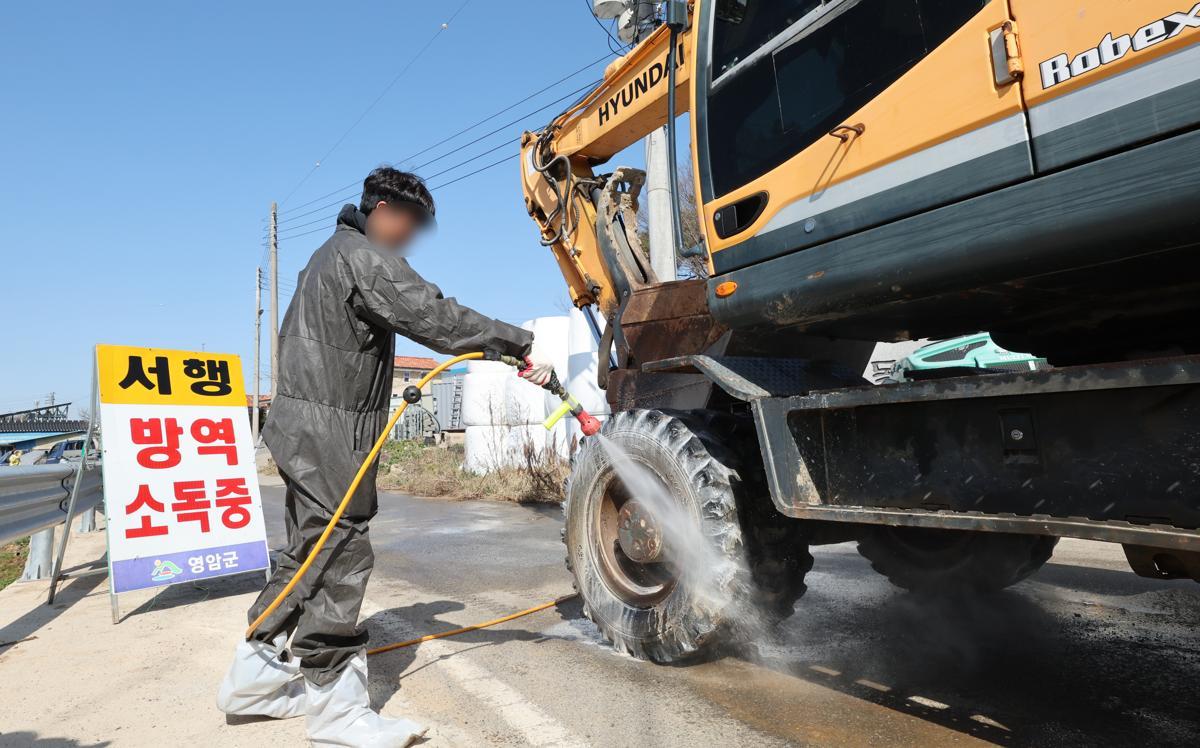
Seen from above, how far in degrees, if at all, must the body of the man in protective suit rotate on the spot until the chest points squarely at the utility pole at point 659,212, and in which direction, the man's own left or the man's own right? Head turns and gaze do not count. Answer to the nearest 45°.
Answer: approximately 45° to the man's own left

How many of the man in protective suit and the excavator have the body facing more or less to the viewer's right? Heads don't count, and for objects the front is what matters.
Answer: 1

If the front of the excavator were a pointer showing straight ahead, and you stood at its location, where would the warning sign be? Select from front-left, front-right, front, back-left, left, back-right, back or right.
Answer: front-left

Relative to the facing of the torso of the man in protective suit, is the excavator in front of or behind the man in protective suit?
in front

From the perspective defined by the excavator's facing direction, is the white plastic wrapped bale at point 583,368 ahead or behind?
ahead

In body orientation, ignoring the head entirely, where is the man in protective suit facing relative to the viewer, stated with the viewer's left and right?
facing to the right of the viewer

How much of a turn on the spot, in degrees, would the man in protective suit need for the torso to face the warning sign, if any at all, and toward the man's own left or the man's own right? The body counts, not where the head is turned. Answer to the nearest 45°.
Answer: approximately 135° to the man's own left

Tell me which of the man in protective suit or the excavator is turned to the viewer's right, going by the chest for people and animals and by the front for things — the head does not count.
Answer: the man in protective suit

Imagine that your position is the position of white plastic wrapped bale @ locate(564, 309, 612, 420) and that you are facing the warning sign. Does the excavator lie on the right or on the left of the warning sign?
left

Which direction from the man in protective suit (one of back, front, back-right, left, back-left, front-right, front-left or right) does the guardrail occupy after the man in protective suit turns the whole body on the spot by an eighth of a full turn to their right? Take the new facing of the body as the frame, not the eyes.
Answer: back

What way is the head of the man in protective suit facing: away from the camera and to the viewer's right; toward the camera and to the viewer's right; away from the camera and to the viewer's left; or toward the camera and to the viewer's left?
toward the camera and to the viewer's right

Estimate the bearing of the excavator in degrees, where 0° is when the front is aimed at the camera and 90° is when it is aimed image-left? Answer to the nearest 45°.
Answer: approximately 135°
